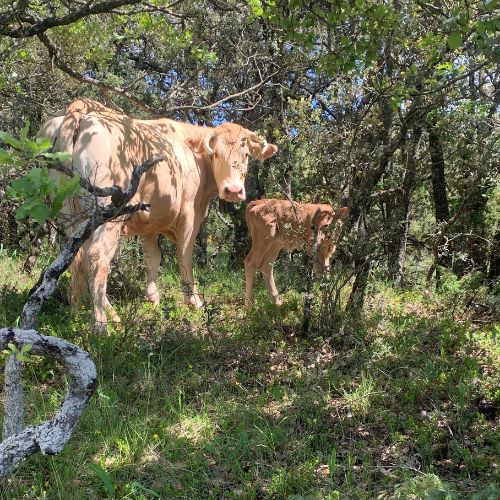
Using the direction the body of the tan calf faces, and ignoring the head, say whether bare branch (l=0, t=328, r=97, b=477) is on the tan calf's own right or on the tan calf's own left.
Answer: on the tan calf's own right

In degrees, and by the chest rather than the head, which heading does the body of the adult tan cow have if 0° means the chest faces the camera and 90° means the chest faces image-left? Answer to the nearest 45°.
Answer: approximately 225°

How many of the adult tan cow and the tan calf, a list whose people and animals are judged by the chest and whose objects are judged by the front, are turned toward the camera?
0

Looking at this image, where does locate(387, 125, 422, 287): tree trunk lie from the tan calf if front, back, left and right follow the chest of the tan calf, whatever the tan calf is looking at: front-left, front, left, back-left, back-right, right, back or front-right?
front-left

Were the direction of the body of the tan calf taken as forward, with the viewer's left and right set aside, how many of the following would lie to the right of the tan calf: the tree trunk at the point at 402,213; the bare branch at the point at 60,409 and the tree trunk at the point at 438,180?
1

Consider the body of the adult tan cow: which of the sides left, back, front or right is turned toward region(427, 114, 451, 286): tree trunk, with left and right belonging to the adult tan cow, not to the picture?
front

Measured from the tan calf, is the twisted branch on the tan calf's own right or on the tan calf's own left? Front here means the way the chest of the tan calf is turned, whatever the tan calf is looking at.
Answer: on the tan calf's own right

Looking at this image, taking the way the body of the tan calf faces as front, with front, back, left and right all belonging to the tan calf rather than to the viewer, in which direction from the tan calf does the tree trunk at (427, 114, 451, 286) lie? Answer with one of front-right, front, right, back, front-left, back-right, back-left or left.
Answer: front-left

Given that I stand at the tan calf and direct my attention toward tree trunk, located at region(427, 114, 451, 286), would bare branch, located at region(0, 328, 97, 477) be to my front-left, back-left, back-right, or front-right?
back-right

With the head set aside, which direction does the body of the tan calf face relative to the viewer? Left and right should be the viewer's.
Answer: facing to the right of the viewer
